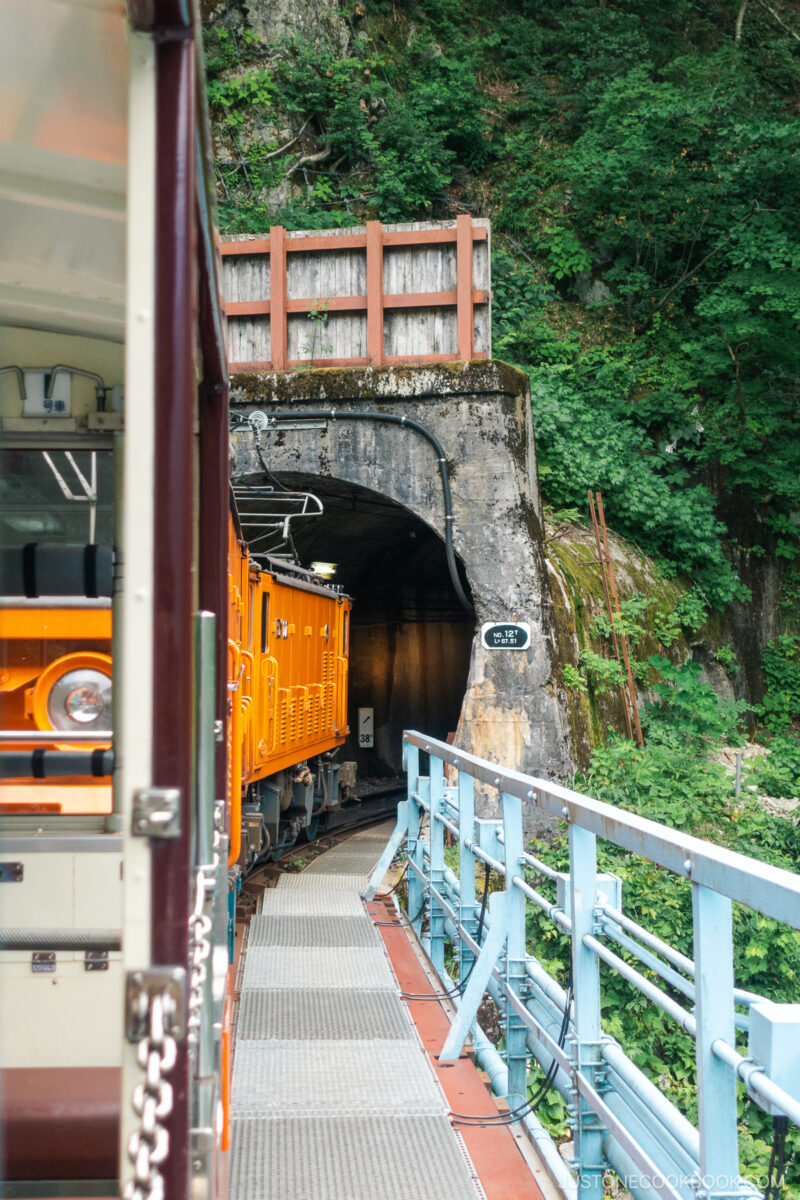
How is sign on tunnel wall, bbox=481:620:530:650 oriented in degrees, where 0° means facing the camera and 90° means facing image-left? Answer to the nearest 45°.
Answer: approximately 0°

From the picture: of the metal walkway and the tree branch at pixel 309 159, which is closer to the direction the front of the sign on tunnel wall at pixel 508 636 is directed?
the metal walkway

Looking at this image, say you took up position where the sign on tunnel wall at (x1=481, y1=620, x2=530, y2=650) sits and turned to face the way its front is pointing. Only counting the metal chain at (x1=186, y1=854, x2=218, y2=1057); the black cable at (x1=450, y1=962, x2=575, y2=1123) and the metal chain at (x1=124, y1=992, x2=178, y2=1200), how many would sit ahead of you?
3

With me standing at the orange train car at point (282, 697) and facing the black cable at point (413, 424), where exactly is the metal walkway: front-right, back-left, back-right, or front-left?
back-right

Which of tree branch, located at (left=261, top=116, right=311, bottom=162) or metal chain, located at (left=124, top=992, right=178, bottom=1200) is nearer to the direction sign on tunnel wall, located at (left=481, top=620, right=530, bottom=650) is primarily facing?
the metal chain

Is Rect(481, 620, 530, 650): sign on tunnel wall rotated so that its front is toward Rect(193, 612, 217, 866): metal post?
yes

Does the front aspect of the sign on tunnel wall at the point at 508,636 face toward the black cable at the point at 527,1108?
yes

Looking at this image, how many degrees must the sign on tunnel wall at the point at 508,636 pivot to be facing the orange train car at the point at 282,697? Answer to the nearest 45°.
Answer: approximately 45° to its right

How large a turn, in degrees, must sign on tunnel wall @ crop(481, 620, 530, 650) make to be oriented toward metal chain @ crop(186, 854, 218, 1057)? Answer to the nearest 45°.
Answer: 0° — it already faces it
